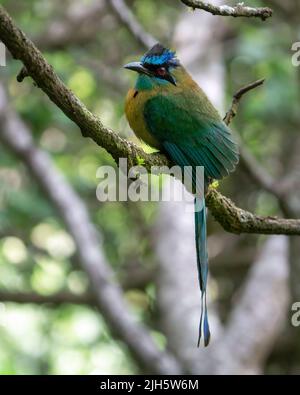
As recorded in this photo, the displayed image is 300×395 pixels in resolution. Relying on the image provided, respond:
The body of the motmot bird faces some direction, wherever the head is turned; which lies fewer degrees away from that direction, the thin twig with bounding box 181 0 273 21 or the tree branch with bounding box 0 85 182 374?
the tree branch

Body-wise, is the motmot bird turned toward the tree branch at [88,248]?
no

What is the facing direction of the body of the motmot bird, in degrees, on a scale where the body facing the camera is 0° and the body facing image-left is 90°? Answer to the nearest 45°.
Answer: approximately 90°

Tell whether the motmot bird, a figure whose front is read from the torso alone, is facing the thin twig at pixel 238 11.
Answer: no
